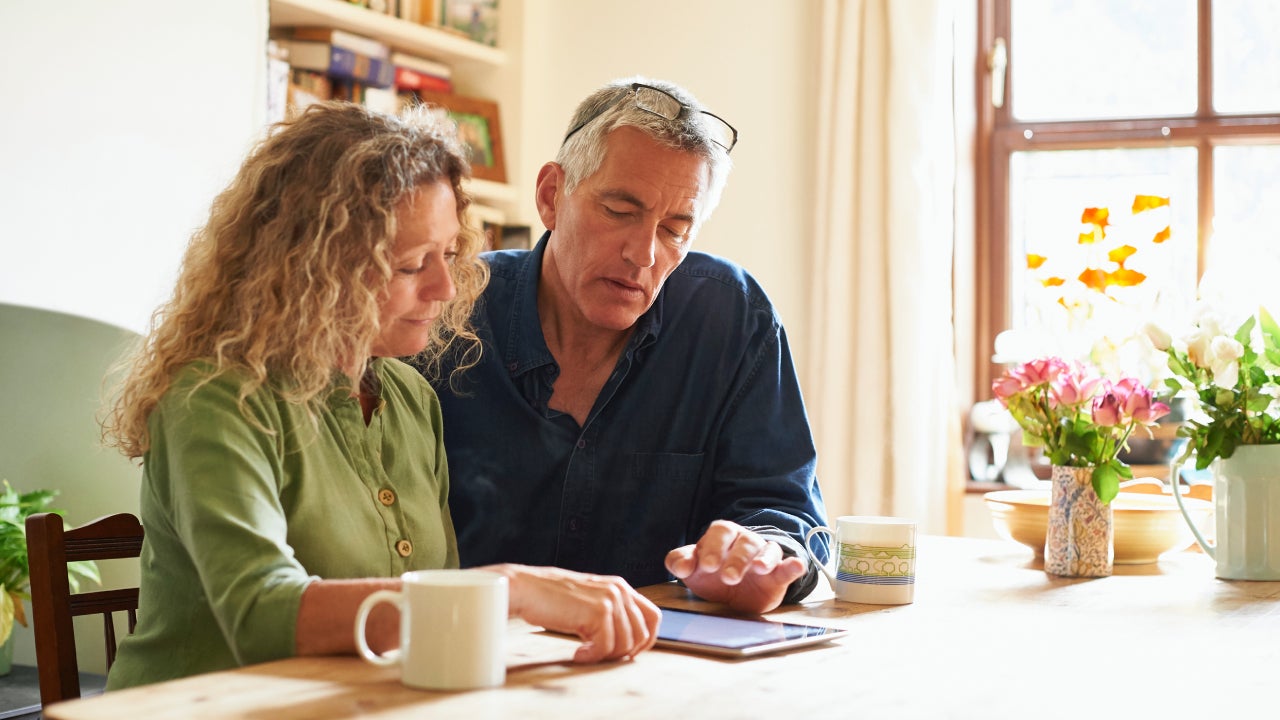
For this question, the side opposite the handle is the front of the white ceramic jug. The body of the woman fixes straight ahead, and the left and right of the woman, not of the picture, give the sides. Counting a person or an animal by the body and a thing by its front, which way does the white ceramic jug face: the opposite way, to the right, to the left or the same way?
the same way

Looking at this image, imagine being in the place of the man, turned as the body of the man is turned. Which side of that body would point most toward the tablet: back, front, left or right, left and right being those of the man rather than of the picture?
front

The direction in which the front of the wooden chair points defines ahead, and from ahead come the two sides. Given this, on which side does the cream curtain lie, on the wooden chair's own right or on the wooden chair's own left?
on the wooden chair's own left

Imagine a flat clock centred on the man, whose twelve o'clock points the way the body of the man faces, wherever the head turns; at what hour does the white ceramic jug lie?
The white ceramic jug is roughly at 9 o'clock from the man.

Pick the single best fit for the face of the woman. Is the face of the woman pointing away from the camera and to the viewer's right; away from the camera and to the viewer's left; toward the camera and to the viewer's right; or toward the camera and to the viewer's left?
toward the camera and to the viewer's right

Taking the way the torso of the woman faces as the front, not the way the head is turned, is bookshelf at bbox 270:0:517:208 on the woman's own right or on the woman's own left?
on the woman's own left

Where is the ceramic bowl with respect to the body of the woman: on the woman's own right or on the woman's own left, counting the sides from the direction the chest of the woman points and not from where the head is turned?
on the woman's own left

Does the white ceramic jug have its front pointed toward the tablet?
no

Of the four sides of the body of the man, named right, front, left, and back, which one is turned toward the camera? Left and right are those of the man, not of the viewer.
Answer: front

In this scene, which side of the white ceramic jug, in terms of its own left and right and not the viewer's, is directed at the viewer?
right

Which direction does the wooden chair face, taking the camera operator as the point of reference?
facing the viewer and to the right of the viewer

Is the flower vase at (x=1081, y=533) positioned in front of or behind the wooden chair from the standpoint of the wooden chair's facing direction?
in front

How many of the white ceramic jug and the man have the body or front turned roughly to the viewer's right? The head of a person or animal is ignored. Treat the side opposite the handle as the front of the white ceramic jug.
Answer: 1

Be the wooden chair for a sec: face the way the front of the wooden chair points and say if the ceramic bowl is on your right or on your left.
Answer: on your left

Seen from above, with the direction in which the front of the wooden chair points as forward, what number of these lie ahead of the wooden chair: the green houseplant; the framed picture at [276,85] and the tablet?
1

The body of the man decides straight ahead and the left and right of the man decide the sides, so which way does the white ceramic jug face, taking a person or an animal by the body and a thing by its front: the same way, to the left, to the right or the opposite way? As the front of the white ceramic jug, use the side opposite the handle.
to the left

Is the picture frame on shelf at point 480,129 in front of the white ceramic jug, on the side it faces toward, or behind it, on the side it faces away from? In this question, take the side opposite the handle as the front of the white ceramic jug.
behind
